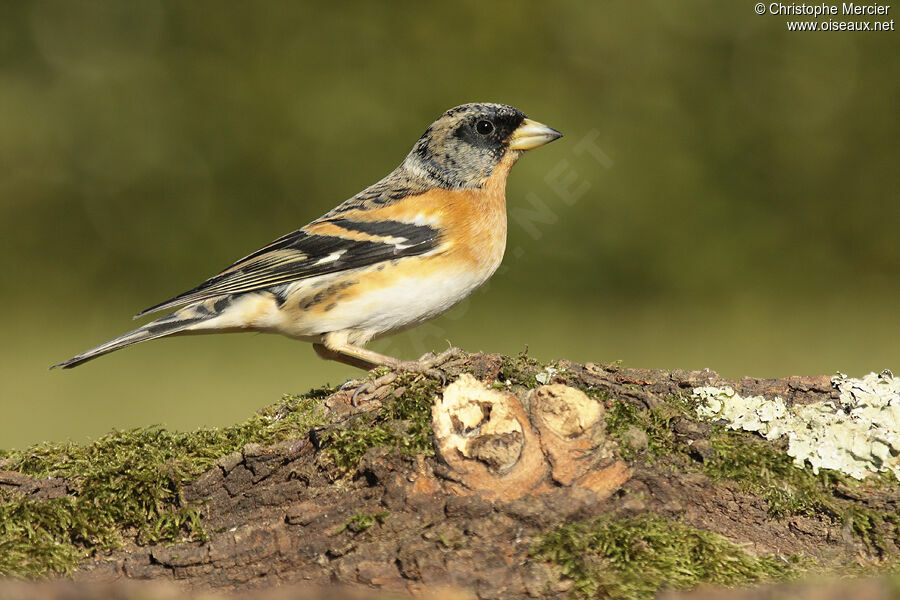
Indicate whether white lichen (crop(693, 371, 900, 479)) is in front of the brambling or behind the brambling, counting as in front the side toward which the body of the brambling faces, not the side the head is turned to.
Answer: in front

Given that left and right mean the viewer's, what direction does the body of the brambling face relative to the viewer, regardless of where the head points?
facing to the right of the viewer

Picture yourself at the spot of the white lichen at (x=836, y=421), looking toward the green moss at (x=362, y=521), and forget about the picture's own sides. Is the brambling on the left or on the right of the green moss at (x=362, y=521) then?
right

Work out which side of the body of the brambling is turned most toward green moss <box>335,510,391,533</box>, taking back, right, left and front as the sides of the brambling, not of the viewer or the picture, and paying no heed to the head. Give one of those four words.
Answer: right
